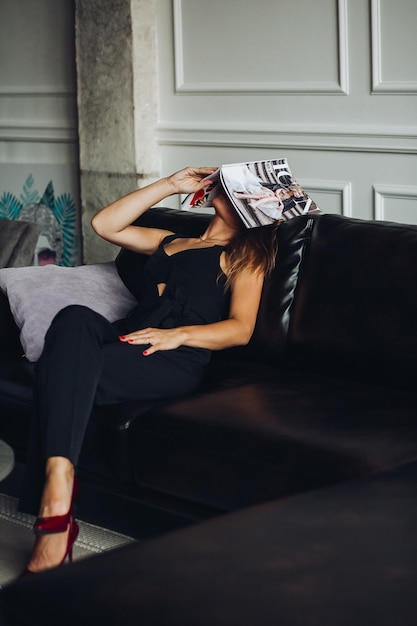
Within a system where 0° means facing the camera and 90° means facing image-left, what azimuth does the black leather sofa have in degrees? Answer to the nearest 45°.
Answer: approximately 45°

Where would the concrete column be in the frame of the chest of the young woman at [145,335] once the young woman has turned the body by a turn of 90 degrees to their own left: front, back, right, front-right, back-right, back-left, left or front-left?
back-left

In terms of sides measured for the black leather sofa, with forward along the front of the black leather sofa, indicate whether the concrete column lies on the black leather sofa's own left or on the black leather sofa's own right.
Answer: on the black leather sofa's own right

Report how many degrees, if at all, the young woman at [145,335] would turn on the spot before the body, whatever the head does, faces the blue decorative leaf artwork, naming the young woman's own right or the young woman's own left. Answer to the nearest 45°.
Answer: approximately 135° to the young woman's own right

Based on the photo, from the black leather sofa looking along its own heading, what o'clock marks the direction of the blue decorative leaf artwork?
The blue decorative leaf artwork is roughly at 4 o'clock from the black leather sofa.
